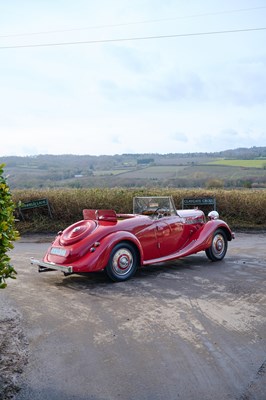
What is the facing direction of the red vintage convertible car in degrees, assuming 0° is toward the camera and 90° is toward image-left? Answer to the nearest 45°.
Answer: approximately 225°

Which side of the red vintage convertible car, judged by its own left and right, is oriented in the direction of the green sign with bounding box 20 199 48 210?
left

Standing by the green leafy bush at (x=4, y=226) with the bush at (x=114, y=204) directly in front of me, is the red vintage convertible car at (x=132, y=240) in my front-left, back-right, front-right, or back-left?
front-right

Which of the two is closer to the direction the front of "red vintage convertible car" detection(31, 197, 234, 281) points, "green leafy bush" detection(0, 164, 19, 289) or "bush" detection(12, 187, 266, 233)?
the "bush" detection(12, 187, 266, 233)

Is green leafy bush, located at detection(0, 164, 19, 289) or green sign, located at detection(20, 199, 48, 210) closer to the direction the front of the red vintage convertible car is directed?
the green sign

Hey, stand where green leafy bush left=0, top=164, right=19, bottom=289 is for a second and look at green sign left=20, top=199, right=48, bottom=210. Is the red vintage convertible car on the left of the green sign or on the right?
right

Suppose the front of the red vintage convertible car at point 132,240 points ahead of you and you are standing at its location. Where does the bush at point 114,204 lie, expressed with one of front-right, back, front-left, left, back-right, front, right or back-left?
front-left

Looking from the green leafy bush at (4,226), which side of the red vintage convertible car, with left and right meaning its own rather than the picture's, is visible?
back
